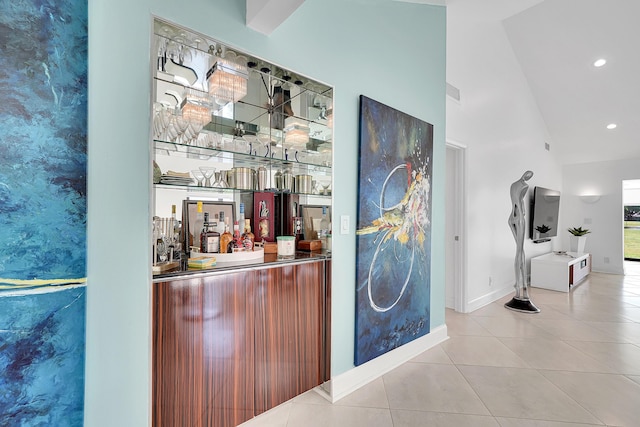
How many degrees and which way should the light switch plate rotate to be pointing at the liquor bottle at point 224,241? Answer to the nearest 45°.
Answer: approximately 90° to its right

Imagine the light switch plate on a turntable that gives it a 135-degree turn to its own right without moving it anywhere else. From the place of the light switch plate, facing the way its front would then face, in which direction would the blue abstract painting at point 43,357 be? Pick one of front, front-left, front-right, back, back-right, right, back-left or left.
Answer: front-left

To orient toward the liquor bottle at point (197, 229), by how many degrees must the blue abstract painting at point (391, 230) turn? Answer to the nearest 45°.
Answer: approximately 90° to its right

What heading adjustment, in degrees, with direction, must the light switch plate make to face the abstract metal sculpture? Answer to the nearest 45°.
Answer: approximately 90° to its left

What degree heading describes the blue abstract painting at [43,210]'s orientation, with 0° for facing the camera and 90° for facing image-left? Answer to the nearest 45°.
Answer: approximately 0°

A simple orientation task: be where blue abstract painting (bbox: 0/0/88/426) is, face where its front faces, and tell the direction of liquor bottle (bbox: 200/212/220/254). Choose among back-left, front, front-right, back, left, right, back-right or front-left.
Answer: left

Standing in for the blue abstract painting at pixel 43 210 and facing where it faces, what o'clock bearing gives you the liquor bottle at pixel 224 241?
The liquor bottle is roughly at 9 o'clock from the blue abstract painting.

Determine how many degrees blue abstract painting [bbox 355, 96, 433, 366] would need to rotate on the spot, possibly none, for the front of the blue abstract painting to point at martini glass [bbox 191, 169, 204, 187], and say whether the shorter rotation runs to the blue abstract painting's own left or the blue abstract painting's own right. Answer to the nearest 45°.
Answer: approximately 90° to the blue abstract painting's own right

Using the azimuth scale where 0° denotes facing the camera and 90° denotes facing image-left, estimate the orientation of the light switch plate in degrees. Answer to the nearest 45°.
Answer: approximately 315°
